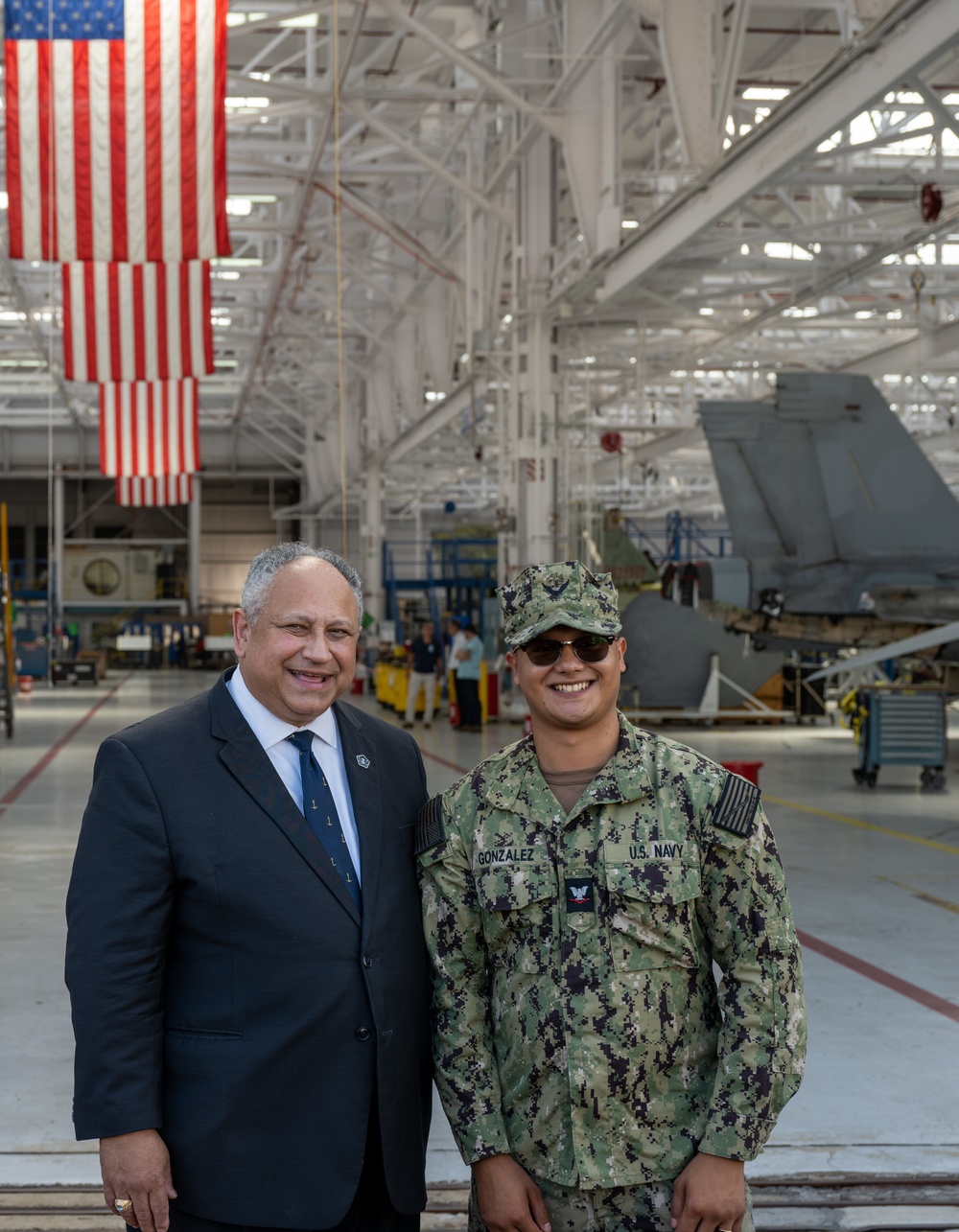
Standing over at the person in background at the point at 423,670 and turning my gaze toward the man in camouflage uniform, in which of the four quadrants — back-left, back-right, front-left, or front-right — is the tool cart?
front-left

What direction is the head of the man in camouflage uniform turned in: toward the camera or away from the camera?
toward the camera

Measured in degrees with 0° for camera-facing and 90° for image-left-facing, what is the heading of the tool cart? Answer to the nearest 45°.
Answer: approximately 0°

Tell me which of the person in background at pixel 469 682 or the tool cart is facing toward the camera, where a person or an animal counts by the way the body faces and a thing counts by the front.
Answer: the tool cart

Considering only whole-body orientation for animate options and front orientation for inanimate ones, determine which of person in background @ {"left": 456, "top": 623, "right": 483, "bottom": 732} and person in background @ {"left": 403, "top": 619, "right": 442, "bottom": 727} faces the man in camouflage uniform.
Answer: person in background @ {"left": 403, "top": 619, "right": 442, "bottom": 727}

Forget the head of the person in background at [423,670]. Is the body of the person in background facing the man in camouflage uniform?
yes

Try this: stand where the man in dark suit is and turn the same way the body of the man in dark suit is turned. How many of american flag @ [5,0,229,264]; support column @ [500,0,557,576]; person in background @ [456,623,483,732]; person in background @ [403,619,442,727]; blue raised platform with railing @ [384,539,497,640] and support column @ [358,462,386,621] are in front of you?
0

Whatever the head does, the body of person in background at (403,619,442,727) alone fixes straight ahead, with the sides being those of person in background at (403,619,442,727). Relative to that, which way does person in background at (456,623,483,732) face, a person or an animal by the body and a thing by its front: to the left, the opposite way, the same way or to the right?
to the right

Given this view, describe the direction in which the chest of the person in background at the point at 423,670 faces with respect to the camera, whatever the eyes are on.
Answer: toward the camera

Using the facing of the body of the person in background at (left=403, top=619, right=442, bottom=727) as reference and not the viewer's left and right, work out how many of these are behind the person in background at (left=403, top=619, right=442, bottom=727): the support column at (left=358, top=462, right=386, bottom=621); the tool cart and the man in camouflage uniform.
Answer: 1

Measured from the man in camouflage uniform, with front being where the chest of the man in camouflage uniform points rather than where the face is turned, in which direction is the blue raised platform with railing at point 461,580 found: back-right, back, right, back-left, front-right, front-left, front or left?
back

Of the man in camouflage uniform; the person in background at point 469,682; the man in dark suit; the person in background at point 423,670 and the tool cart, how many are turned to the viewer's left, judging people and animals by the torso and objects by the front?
1

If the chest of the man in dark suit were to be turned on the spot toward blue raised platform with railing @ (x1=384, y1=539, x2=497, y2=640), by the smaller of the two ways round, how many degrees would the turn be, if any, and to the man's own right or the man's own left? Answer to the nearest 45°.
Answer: approximately 135° to the man's own left

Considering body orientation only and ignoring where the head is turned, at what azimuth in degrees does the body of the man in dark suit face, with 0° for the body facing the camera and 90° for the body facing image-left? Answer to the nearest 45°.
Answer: approximately 315°

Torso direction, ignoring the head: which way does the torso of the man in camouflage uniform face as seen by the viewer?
toward the camera

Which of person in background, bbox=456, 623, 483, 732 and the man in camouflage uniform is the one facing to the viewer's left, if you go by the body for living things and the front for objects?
the person in background

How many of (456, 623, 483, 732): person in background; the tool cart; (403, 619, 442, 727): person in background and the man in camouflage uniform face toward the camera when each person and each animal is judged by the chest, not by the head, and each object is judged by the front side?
3

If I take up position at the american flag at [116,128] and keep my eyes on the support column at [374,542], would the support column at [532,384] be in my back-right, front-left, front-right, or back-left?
front-right
